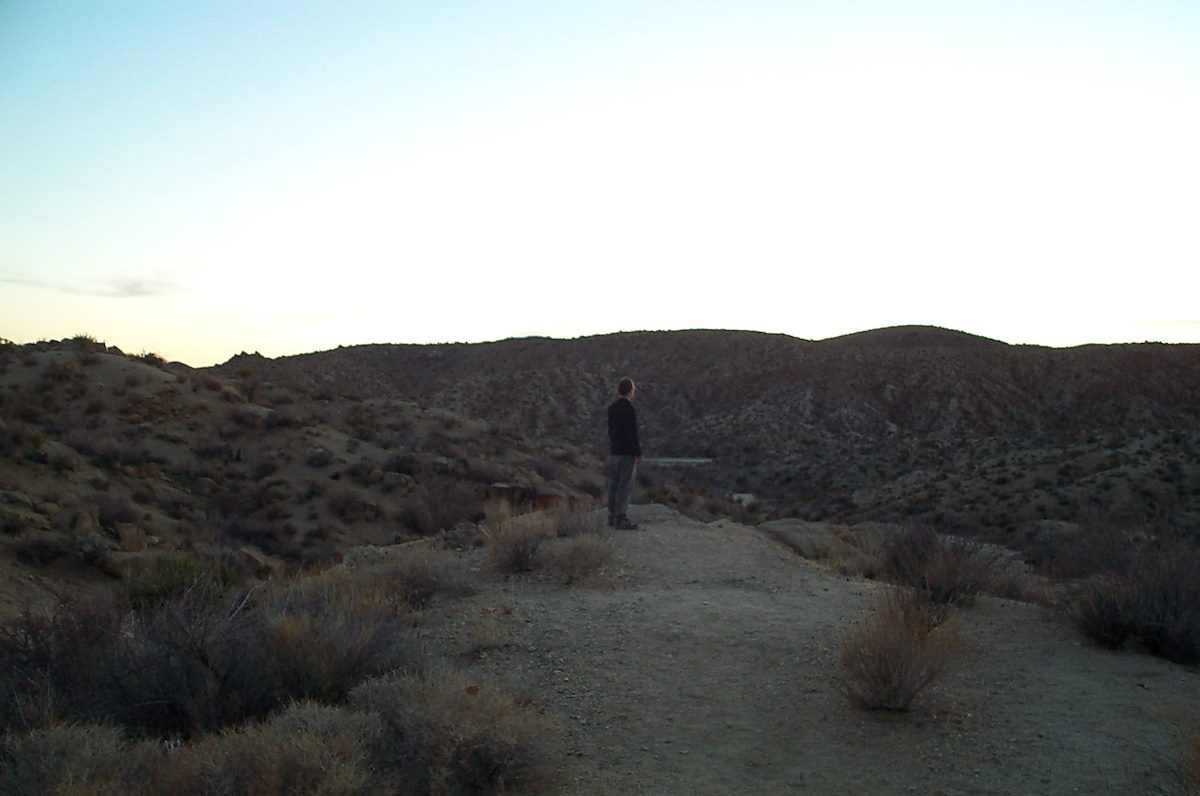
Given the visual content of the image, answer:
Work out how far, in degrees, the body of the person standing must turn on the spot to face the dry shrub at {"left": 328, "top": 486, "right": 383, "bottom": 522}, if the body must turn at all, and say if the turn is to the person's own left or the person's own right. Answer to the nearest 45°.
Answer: approximately 135° to the person's own left

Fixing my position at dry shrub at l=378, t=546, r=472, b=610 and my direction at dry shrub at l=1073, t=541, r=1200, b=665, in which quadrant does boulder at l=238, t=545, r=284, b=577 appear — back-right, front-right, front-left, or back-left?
back-left

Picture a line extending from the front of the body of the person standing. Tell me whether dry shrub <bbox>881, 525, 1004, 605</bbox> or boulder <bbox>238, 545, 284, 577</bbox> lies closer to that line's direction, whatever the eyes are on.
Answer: the dry shrub

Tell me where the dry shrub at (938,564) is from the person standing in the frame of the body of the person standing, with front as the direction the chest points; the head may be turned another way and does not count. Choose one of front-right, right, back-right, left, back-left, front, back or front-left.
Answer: front-right

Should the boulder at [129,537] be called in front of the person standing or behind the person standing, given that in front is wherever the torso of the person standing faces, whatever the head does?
behind
